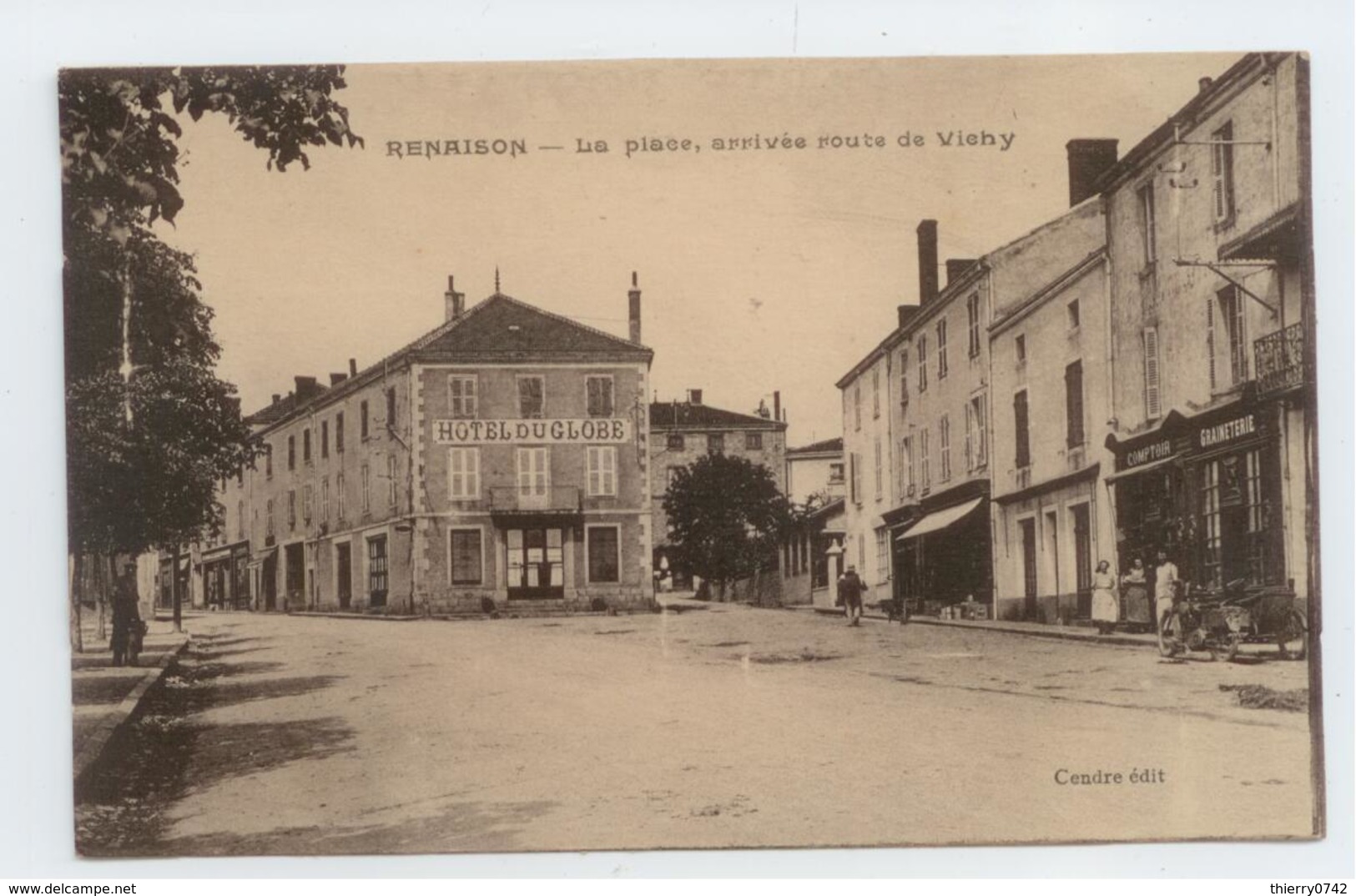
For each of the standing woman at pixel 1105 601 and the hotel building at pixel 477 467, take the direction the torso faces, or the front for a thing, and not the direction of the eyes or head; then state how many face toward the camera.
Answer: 2

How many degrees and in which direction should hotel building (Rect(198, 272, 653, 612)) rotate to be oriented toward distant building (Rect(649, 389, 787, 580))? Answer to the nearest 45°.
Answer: approximately 90° to its left

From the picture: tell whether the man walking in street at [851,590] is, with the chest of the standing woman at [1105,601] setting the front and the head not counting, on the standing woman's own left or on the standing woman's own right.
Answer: on the standing woman's own right

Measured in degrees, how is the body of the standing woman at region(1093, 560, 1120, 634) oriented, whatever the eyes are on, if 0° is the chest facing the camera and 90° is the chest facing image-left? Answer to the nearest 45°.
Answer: approximately 0°
